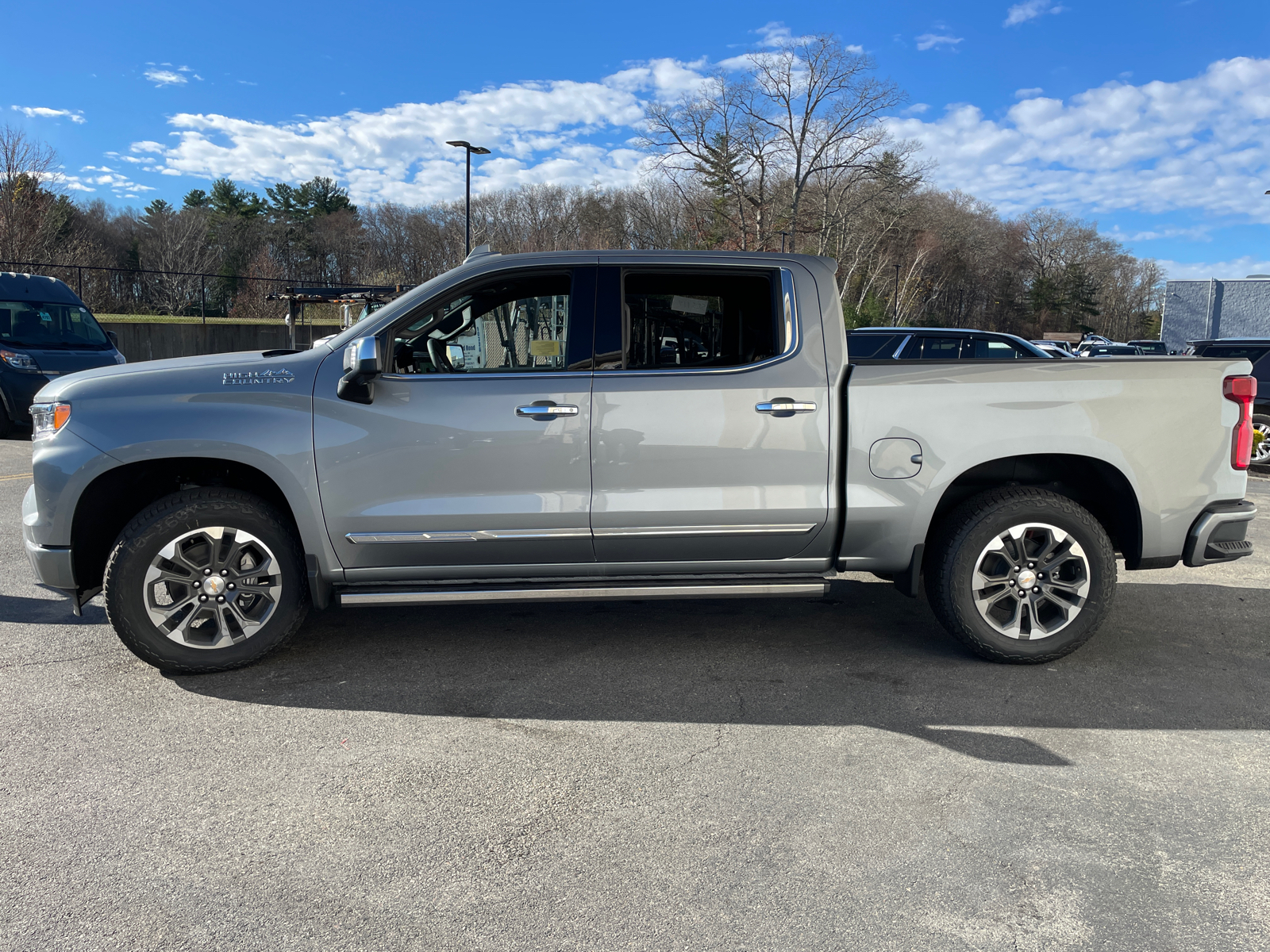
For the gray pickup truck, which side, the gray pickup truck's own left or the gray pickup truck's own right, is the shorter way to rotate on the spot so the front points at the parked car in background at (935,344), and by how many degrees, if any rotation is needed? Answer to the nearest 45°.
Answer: approximately 135° to the gray pickup truck's own right

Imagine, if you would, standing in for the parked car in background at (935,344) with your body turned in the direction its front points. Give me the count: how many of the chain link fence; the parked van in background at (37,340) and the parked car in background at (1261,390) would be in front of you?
1

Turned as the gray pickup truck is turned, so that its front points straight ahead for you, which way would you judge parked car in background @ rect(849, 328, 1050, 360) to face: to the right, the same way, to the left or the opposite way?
the opposite way

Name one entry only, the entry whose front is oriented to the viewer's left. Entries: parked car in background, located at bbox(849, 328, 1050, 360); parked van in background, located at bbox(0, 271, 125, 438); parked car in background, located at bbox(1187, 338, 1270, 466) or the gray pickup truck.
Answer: the gray pickup truck

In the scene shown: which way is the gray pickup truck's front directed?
to the viewer's left

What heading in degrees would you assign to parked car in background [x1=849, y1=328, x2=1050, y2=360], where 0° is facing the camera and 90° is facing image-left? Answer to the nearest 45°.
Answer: approximately 270°

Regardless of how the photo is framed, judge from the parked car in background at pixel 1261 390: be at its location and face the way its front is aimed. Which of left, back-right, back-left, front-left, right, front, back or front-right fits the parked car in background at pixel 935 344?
back

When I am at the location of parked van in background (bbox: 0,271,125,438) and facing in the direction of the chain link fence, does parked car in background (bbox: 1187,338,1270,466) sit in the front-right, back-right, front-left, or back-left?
back-right

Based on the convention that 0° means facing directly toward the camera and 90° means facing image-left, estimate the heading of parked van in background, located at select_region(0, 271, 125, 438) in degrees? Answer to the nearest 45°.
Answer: approximately 315°

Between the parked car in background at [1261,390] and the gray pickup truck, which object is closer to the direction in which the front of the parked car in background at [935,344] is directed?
the parked car in background

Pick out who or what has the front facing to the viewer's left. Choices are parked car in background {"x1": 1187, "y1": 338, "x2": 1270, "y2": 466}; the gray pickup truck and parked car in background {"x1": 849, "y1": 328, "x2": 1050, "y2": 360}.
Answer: the gray pickup truck

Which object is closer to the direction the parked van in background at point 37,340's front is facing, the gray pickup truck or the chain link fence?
the gray pickup truck

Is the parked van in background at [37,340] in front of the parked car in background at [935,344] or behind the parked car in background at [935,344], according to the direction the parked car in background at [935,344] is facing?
behind

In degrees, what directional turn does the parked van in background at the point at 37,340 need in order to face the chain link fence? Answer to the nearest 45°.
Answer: approximately 135° to its left
